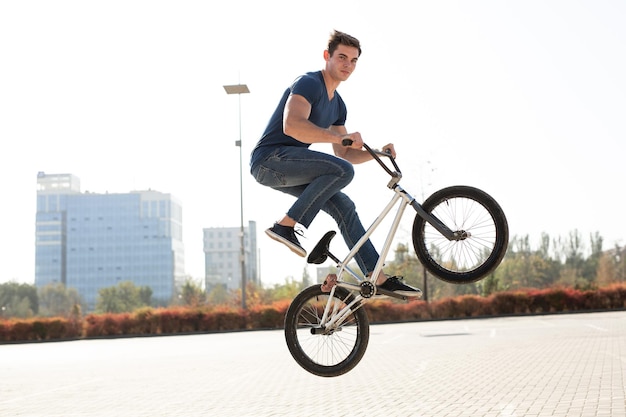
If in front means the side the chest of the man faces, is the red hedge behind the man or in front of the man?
behind

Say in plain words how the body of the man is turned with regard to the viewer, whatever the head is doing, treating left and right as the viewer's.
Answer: facing the viewer and to the right of the viewer
